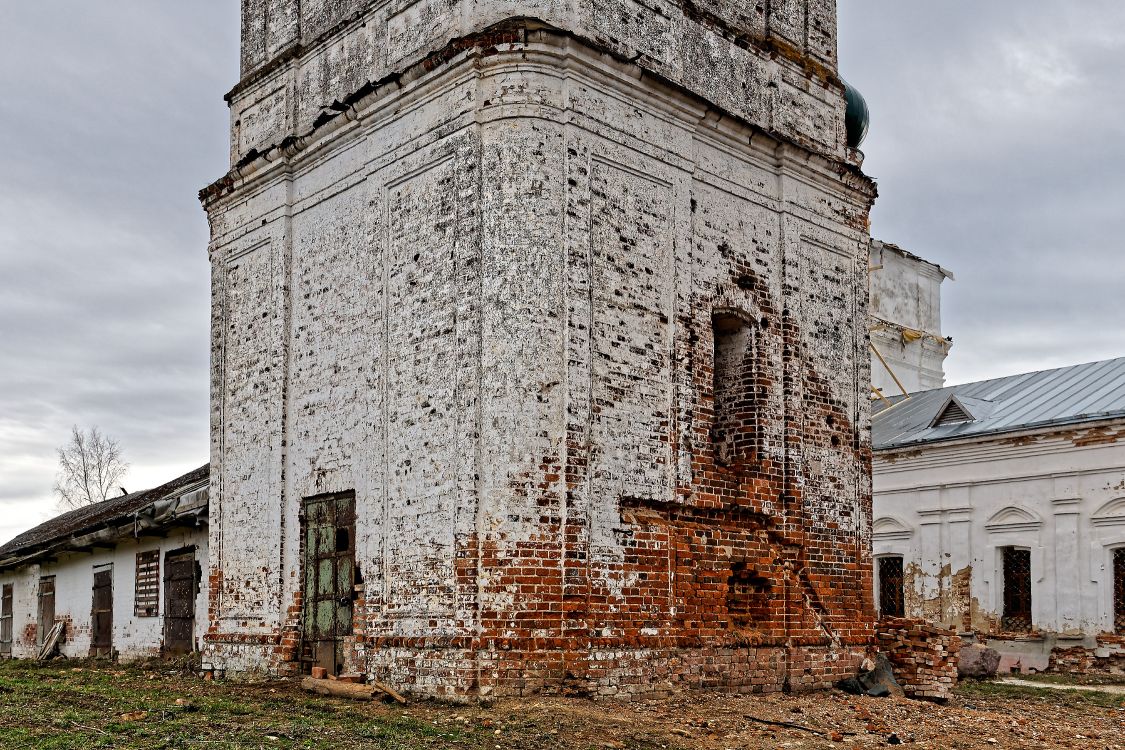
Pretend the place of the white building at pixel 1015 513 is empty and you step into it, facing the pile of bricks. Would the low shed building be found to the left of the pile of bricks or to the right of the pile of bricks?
right

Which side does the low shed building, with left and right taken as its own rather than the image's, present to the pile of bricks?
left

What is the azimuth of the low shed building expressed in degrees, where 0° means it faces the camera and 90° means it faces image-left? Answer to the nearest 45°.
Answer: approximately 45°

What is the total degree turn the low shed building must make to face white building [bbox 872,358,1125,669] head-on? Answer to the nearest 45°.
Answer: approximately 135° to its left

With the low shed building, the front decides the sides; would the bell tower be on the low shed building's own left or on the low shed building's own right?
on the low shed building's own left

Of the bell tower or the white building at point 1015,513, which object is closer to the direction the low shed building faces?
the bell tower

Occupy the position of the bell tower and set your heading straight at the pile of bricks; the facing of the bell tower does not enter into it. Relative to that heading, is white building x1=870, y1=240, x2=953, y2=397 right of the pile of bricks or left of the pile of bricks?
left
